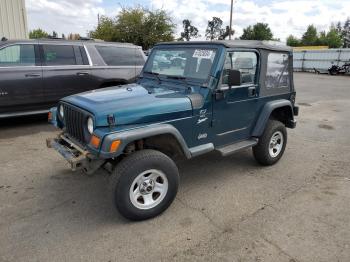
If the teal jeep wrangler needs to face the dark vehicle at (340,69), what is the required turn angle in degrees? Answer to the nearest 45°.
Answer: approximately 180°

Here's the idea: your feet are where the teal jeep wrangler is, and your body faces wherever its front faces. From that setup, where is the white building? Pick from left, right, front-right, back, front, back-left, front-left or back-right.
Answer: right

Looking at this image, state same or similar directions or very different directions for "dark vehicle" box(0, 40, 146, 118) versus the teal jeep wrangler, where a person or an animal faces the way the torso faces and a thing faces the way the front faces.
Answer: same or similar directions

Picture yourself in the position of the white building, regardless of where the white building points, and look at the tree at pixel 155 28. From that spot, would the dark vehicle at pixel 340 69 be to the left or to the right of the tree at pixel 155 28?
right

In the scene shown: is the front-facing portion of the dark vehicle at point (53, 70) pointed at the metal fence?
no

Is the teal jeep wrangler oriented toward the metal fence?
no

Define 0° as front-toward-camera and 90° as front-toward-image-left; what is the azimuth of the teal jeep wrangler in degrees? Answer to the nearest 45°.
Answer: approximately 45°

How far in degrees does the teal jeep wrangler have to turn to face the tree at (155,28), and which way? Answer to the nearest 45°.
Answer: approximately 135° to its right

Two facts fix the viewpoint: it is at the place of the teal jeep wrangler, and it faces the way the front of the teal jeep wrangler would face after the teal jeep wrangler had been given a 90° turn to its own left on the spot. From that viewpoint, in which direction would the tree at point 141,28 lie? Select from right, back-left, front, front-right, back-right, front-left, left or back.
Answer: back-left

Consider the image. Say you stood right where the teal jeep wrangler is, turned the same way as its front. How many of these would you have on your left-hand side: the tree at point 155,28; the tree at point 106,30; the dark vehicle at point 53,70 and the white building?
0

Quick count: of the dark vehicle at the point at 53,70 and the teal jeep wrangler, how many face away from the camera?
0

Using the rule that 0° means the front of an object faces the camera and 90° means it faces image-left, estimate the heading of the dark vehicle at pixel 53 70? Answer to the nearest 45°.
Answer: approximately 90°

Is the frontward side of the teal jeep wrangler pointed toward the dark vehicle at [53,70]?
no

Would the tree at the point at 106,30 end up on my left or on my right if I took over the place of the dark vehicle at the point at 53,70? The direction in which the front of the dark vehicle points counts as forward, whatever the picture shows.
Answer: on my right

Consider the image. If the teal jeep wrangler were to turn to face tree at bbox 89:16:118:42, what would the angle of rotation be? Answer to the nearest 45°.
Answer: approximately 135° to its right
